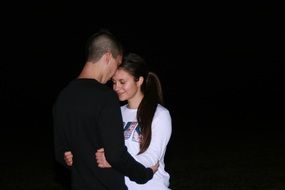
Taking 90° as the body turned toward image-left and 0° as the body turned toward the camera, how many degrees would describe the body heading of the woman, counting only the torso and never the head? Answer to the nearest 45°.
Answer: approximately 45°

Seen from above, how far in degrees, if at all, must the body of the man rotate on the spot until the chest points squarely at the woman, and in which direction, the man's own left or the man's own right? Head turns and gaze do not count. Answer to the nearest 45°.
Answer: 0° — they already face them

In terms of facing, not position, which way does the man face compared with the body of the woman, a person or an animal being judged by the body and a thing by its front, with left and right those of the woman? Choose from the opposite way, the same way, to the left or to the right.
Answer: the opposite way

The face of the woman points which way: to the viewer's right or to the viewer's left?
to the viewer's left

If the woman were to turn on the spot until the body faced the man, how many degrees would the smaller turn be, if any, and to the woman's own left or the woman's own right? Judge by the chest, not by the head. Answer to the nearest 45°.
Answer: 0° — they already face them

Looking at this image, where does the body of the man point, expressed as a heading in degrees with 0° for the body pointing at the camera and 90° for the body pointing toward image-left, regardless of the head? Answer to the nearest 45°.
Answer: approximately 225°

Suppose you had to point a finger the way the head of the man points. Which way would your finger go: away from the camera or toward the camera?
away from the camera
